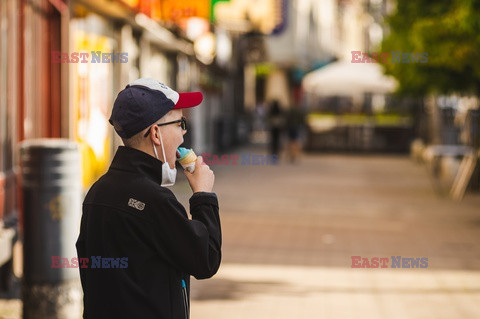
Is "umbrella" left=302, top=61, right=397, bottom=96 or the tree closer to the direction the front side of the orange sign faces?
the tree

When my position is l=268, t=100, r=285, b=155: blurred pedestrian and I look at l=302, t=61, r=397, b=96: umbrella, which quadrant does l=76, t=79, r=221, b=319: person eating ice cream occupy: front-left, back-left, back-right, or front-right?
back-right

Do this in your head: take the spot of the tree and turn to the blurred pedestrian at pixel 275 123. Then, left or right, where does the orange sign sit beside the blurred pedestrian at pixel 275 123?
left

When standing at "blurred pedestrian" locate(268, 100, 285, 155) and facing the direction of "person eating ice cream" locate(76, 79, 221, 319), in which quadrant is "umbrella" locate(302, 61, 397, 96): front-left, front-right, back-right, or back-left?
back-left

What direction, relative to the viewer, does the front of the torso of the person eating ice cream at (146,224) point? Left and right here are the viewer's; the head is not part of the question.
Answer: facing away from the viewer and to the right of the viewer

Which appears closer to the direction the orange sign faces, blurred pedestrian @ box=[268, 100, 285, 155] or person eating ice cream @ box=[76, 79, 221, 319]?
the person eating ice cream

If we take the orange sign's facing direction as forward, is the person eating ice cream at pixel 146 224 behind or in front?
in front

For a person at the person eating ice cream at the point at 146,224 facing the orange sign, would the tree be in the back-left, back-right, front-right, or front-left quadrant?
front-right

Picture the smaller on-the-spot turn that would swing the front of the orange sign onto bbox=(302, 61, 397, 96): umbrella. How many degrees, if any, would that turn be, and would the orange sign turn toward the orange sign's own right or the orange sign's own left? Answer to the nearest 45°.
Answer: approximately 135° to the orange sign's own left
